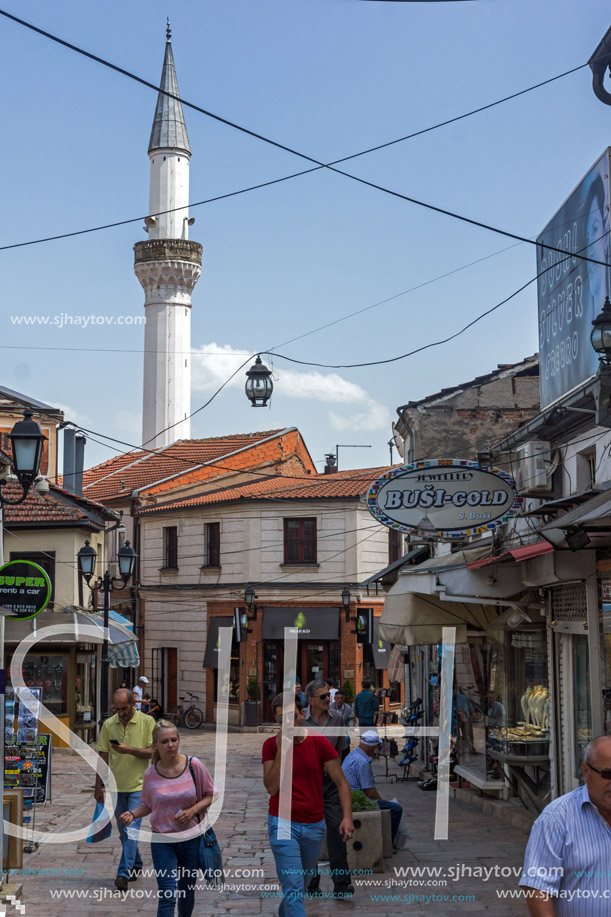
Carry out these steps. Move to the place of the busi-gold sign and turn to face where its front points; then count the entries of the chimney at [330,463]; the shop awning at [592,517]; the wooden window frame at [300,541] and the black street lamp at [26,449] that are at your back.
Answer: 2

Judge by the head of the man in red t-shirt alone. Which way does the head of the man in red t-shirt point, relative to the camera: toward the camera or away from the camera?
toward the camera

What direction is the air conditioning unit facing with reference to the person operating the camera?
facing the viewer and to the left of the viewer

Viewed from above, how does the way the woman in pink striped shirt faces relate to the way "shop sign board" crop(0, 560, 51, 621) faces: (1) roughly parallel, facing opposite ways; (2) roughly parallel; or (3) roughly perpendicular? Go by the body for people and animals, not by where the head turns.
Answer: roughly parallel

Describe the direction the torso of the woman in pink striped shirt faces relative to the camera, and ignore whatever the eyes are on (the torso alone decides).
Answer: toward the camera

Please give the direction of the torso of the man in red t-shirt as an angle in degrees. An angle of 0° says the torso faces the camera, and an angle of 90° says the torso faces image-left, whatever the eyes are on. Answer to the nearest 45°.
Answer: approximately 0°

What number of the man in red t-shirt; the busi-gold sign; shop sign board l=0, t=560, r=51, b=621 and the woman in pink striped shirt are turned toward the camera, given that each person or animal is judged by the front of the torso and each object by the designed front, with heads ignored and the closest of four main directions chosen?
4

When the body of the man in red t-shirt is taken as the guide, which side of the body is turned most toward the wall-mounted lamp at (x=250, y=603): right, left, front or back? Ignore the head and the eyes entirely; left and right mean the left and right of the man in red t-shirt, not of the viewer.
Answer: back

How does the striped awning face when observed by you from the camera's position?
facing the viewer and to the right of the viewer

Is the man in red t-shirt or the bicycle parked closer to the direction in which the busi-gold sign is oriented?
the man in red t-shirt

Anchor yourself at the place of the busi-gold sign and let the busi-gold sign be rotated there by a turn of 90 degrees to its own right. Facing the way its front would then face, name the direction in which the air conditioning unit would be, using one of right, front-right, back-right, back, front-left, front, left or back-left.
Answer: back-right

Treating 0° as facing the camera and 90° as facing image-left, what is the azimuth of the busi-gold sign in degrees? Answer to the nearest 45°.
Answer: approximately 0°

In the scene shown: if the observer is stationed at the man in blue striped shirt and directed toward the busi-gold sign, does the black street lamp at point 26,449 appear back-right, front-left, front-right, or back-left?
front-left

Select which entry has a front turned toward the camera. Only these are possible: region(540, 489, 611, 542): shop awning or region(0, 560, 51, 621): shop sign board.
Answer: the shop sign board

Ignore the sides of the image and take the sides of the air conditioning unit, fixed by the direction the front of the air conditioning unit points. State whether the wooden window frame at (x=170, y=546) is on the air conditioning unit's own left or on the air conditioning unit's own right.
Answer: on the air conditioning unit's own right
